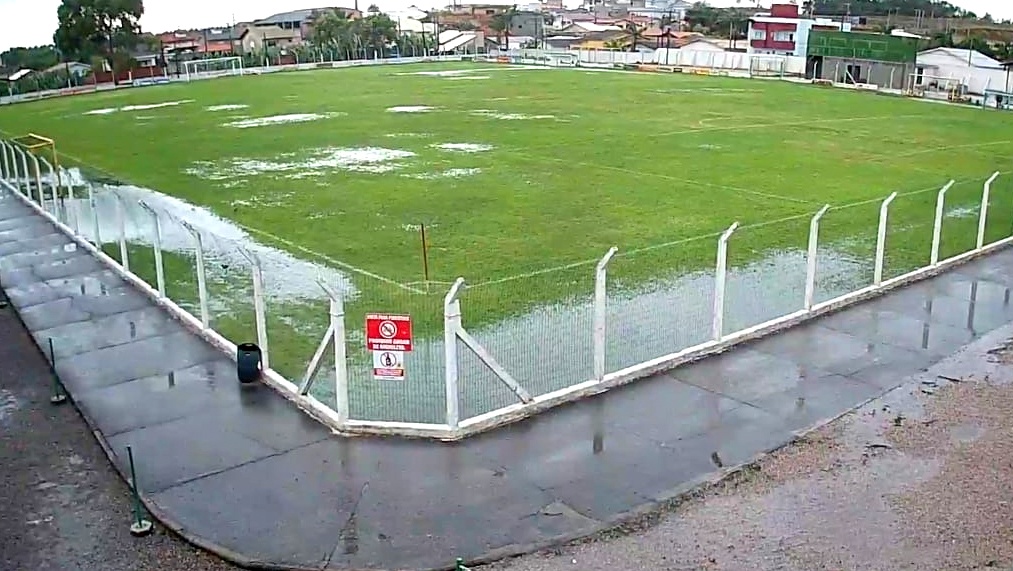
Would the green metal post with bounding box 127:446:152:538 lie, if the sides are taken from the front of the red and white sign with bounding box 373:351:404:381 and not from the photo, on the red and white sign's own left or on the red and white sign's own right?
on the red and white sign's own right

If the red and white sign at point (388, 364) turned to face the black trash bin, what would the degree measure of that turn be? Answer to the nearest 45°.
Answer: approximately 135° to its right

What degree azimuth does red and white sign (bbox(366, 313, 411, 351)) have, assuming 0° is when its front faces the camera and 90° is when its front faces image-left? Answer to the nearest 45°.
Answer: approximately 0°

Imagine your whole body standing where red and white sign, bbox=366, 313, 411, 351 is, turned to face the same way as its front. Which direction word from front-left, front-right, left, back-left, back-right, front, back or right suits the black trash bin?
back-right
